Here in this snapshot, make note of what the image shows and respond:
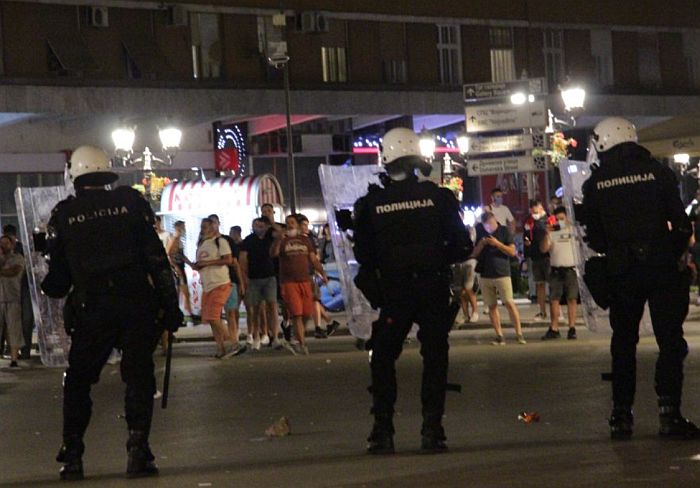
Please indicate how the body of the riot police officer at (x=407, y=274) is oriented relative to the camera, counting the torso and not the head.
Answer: away from the camera

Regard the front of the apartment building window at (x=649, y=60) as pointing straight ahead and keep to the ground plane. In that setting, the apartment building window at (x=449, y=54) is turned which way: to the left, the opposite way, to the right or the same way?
the same way

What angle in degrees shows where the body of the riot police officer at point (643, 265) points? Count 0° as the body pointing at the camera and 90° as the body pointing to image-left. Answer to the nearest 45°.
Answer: approximately 180°

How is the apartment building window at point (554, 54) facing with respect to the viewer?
toward the camera

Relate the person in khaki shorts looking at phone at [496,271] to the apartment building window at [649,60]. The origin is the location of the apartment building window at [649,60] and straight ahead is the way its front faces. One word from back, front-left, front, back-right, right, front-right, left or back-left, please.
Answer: front

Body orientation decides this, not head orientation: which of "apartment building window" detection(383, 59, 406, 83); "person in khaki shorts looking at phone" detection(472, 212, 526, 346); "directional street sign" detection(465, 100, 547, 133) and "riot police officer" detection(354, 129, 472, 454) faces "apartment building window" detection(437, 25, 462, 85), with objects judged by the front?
the riot police officer

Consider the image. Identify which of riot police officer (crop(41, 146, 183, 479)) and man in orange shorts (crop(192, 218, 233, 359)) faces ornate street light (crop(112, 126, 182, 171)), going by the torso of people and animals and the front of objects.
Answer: the riot police officer

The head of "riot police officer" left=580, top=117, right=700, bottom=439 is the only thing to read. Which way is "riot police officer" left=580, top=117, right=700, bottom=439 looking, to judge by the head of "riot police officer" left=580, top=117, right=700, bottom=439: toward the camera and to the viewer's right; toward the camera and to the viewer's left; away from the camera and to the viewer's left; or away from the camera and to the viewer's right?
away from the camera and to the viewer's left

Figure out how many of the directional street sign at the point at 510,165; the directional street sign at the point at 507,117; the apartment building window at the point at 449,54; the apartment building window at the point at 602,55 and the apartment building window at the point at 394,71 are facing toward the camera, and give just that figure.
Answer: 5

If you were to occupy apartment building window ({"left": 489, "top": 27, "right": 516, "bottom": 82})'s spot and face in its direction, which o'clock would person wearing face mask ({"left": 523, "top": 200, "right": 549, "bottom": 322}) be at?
The person wearing face mask is roughly at 12 o'clock from the apartment building window.

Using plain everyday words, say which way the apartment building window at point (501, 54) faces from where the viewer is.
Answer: facing the viewer

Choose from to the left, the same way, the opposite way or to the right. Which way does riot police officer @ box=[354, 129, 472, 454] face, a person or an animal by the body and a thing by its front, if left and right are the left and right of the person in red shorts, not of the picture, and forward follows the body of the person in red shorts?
the opposite way

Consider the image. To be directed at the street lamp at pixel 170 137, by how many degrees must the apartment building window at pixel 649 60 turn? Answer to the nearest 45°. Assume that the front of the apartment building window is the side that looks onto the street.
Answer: approximately 45° to its right

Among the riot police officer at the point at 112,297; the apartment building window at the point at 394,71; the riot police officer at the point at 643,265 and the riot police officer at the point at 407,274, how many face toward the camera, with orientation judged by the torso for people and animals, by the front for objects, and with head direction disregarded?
1

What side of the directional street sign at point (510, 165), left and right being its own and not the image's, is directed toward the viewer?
front

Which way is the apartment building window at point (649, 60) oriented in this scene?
toward the camera

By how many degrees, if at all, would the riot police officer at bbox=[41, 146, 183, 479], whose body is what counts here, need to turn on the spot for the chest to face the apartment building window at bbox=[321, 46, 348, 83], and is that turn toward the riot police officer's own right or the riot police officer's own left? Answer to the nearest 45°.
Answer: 0° — they already face it
